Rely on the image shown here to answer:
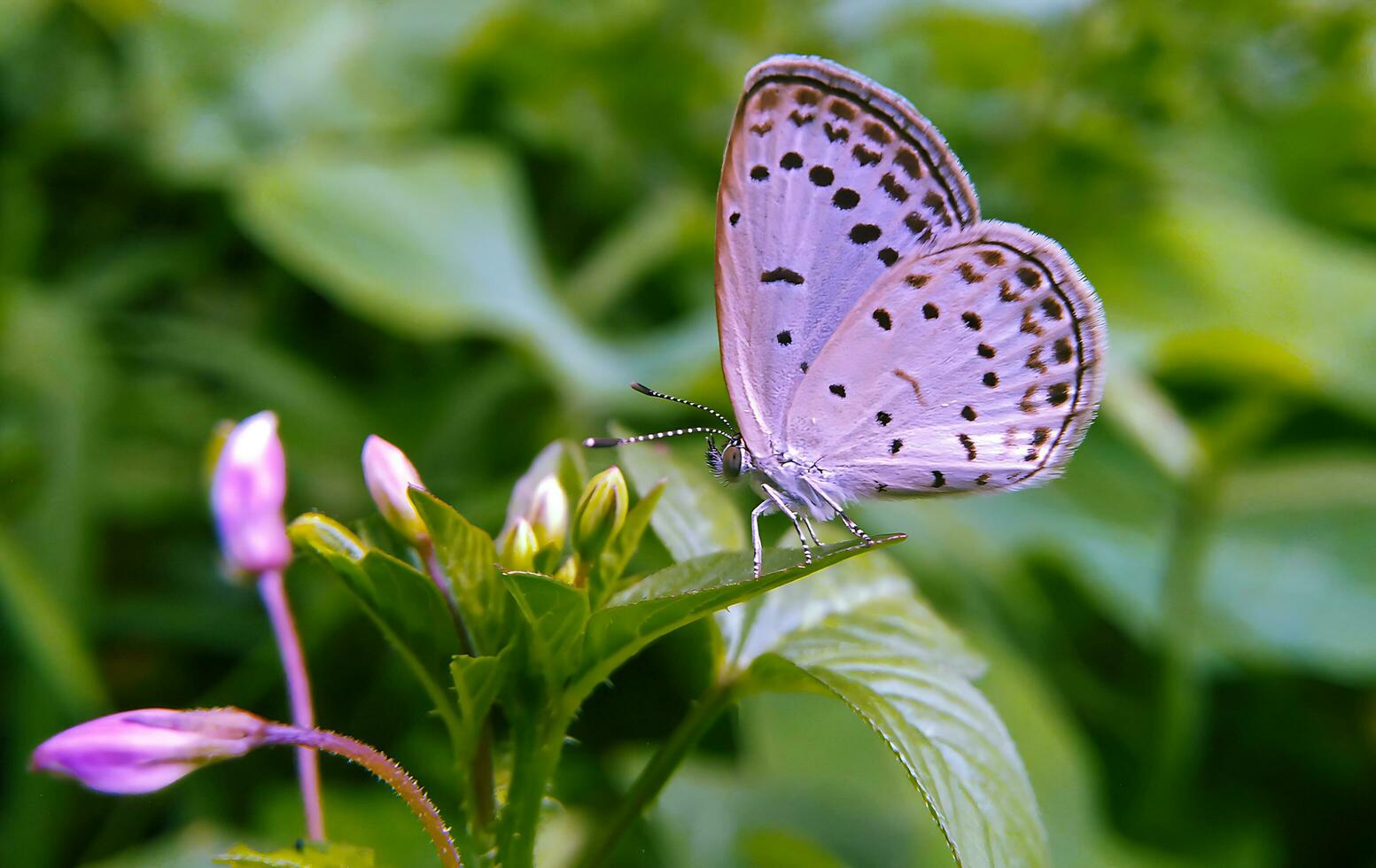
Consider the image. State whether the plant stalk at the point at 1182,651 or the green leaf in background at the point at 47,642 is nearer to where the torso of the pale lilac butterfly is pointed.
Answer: the green leaf in background

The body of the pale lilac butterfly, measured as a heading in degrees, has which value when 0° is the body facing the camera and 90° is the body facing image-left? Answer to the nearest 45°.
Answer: approximately 90°

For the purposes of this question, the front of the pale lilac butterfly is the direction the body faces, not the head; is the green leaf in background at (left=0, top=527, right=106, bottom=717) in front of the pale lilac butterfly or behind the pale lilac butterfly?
in front

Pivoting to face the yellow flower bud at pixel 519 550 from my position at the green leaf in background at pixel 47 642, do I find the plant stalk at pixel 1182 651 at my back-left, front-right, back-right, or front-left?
front-left
